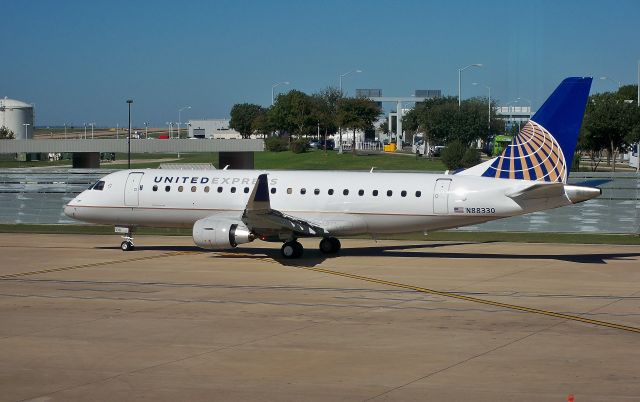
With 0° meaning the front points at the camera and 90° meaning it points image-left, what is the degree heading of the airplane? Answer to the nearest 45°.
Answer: approximately 90°
